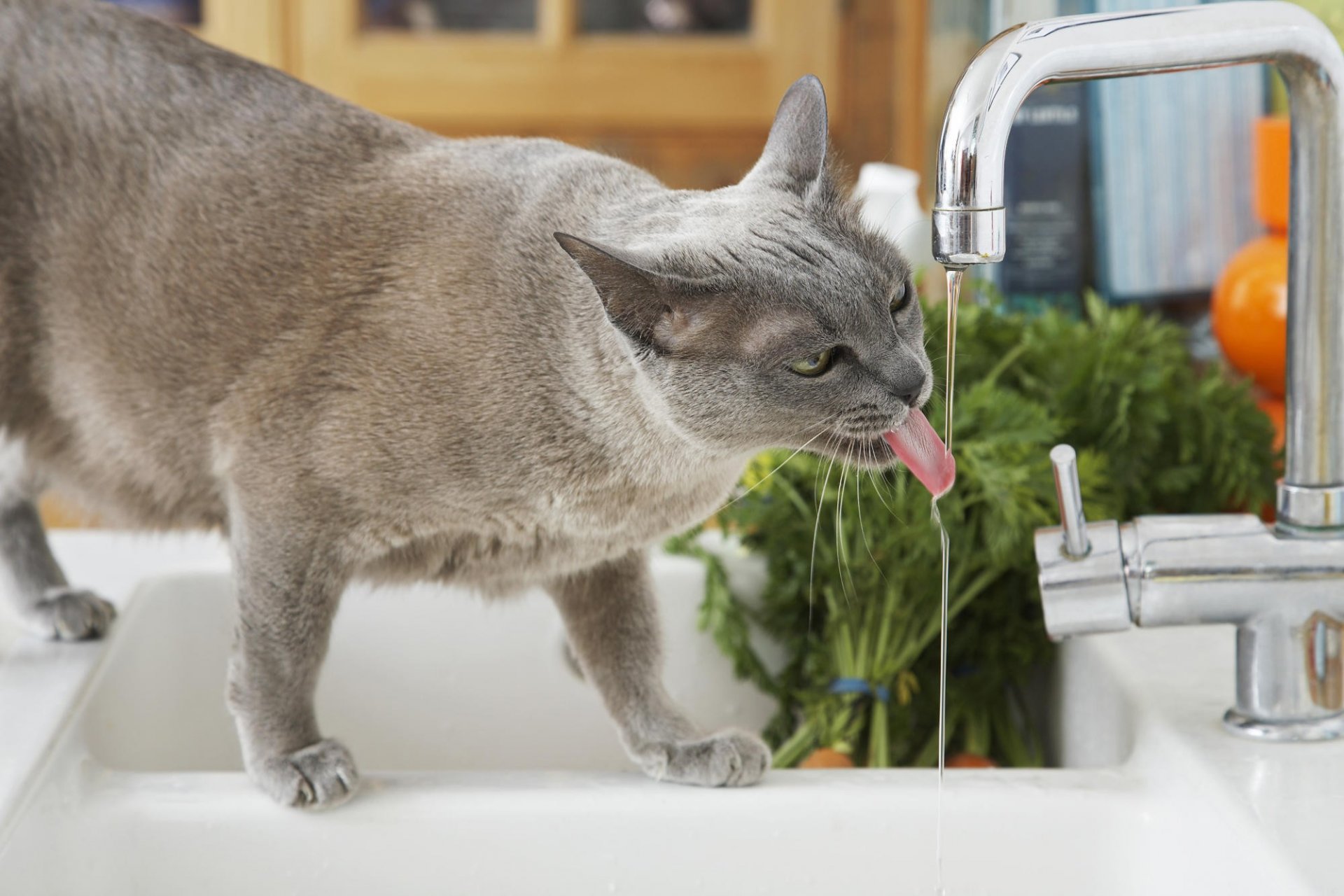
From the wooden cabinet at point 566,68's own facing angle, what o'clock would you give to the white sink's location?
The white sink is roughly at 12 o'clock from the wooden cabinet.

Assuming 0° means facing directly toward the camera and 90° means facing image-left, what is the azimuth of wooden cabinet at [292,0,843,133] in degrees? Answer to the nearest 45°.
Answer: approximately 0°

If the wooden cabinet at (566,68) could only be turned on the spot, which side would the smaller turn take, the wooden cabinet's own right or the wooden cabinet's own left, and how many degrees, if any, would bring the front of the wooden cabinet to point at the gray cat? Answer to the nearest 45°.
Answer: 0° — it already faces it

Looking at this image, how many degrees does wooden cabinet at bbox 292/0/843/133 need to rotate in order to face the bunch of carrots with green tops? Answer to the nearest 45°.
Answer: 0° — it already faces it
